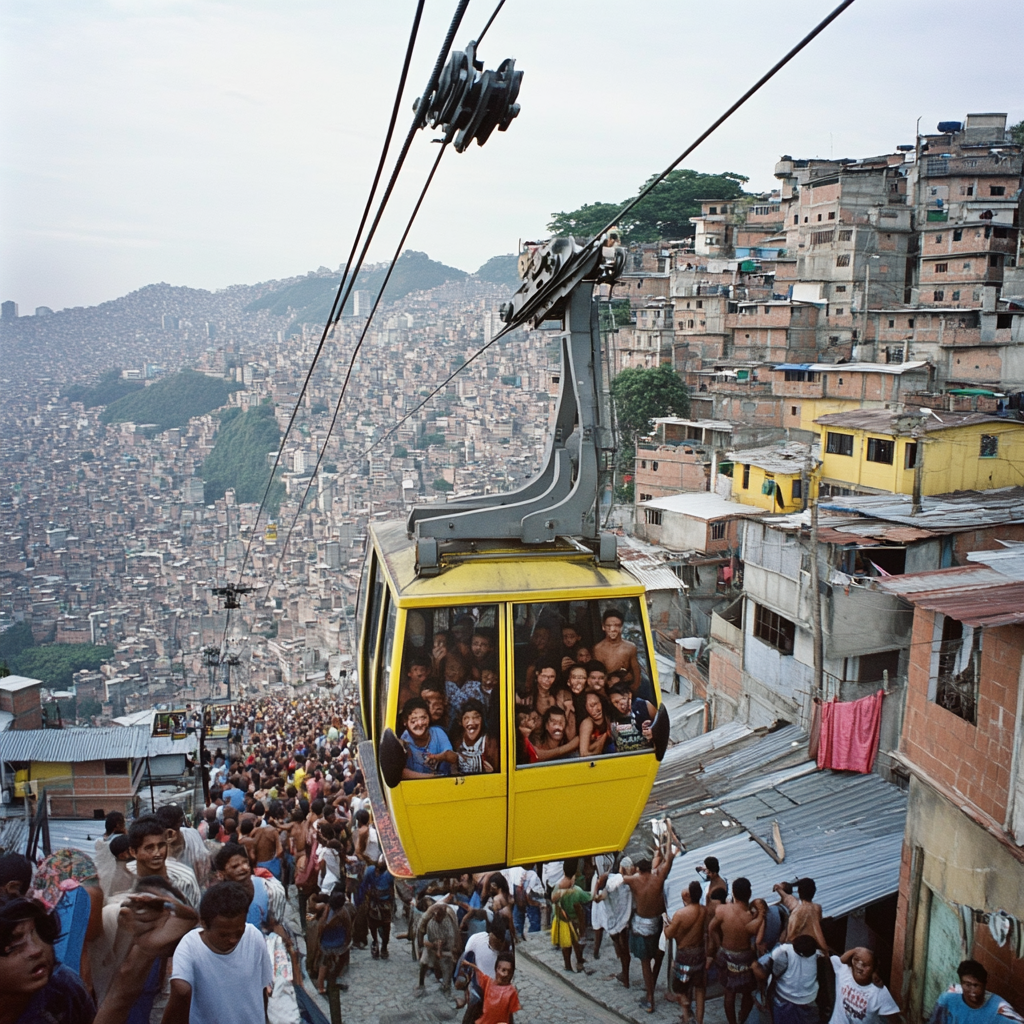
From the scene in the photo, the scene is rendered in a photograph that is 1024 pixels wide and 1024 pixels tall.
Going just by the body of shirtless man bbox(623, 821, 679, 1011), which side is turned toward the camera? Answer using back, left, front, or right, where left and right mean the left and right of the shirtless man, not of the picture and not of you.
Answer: back

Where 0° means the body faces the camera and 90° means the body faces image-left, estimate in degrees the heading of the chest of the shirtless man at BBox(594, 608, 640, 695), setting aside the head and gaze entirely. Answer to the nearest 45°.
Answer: approximately 0°

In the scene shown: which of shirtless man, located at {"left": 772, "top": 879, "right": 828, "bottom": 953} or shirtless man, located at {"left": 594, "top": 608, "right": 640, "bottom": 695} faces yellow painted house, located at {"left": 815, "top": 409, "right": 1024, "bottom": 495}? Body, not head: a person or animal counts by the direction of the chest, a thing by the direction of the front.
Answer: shirtless man, located at {"left": 772, "top": 879, "right": 828, "bottom": 953}

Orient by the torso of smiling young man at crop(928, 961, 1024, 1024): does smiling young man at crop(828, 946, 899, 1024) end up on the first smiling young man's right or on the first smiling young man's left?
on the first smiling young man's right

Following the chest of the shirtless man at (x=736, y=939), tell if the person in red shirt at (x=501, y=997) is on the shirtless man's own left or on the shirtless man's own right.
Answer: on the shirtless man's own left

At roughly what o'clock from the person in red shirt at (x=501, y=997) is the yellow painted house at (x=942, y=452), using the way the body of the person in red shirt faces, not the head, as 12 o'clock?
The yellow painted house is roughly at 7 o'clock from the person in red shirt.

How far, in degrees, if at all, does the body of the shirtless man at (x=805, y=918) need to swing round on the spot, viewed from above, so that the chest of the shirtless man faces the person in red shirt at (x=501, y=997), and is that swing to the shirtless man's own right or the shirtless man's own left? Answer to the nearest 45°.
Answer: approximately 135° to the shirtless man's own left

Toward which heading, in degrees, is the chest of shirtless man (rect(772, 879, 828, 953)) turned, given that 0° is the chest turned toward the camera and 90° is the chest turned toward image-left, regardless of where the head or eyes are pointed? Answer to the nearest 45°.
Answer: approximately 180°

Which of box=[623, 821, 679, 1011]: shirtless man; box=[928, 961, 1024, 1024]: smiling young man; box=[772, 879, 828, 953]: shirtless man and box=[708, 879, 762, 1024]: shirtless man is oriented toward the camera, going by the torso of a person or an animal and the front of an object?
the smiling young man

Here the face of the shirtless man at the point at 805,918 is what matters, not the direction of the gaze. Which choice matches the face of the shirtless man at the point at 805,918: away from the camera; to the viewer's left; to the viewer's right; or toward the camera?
away from the camera
